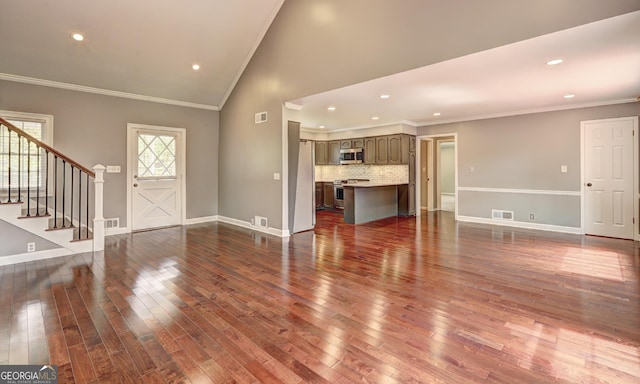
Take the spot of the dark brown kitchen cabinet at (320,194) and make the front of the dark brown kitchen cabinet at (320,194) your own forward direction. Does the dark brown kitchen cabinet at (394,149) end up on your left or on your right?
on your left

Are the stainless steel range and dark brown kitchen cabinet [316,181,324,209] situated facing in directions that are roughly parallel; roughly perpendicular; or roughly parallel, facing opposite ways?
roughly parallel

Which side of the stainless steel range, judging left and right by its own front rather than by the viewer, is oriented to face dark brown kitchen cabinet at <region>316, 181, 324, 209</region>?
right

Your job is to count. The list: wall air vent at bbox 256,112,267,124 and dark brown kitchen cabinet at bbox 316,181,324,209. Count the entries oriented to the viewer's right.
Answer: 0

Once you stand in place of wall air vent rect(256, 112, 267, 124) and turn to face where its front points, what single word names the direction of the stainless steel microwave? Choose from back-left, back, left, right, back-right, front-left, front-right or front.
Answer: back

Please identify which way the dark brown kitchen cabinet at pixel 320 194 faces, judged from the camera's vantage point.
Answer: facing the viewer and to the left of the viewer

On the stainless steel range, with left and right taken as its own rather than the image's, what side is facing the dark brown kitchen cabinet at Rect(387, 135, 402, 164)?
left

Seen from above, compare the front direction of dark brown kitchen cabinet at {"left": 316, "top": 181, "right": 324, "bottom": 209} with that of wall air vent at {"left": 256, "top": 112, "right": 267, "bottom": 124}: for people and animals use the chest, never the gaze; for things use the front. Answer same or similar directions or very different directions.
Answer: same or similar directions

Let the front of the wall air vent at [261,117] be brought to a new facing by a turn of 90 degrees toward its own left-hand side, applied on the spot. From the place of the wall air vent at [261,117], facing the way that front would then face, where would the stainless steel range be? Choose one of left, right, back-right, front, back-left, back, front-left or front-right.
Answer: left

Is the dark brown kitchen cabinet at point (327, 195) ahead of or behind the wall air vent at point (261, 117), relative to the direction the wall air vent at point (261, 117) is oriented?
behind

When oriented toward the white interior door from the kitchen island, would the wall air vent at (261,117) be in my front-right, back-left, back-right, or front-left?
back-right

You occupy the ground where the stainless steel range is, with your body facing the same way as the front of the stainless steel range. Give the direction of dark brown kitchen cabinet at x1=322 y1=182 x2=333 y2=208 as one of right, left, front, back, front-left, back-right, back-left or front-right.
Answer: right
